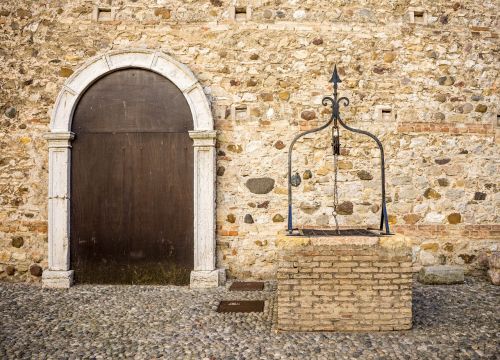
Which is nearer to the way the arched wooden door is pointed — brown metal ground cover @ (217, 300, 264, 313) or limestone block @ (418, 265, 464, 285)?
the brown metal ground cover

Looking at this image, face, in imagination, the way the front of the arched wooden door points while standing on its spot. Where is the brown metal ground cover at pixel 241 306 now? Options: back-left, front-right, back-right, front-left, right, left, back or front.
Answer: front-left

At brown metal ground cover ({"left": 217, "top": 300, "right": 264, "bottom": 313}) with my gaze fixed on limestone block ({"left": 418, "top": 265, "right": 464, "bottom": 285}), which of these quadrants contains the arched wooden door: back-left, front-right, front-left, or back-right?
back-left

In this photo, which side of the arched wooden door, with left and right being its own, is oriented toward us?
front

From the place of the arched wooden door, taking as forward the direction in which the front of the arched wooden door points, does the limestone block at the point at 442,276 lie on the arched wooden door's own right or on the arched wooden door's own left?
on the arched wooden door's own left

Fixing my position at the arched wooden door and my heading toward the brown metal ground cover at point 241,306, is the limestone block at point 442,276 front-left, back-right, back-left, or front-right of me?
front-left

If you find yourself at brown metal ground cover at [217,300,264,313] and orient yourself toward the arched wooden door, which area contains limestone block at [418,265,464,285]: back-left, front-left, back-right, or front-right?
back-right
